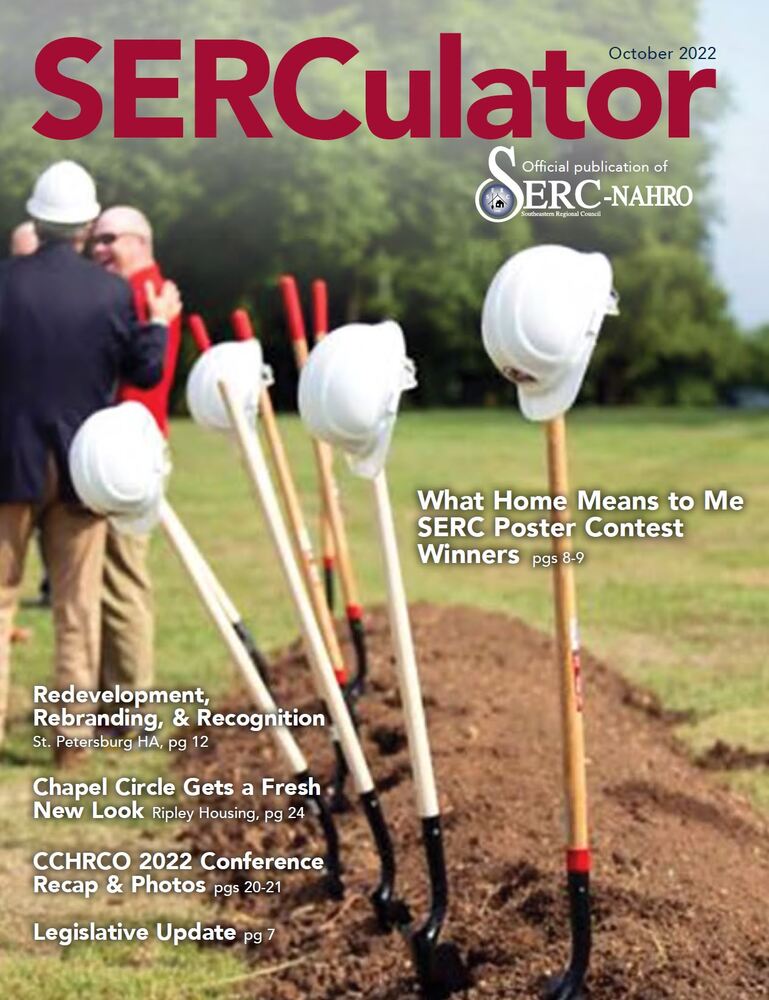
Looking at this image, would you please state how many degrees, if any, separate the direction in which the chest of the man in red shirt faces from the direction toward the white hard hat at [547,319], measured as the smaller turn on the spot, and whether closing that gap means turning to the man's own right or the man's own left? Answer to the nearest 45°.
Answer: approximately 45° to the man's own left

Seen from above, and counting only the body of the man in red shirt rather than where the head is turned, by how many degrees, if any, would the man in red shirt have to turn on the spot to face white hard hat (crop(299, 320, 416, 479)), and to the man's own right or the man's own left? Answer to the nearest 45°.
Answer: approximately 45° to the man's own left

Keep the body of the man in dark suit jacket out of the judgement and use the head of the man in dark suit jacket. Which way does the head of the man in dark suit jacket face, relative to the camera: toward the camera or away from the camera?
away from the camera

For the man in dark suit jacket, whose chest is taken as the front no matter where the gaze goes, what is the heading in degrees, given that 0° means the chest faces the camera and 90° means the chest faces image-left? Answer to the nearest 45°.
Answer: approximately 180°

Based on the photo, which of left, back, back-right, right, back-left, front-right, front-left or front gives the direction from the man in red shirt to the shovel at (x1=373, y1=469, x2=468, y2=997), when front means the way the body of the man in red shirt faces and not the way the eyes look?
front-left

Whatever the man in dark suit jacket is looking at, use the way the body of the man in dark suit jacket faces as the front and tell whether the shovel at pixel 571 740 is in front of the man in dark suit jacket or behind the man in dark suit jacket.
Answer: behind

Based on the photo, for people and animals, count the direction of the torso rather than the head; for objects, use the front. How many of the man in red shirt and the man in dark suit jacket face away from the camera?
1

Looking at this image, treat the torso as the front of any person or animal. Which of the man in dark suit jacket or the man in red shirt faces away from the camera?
the man in dark suit jacket

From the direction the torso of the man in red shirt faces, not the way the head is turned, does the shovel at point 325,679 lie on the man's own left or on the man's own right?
on the man's own left

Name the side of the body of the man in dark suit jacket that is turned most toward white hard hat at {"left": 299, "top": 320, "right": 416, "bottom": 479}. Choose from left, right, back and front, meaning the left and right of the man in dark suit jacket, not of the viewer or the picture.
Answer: back

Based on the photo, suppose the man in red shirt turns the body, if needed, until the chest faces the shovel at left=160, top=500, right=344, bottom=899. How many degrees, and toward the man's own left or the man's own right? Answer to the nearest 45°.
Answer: approximately 45° to the man's own left
